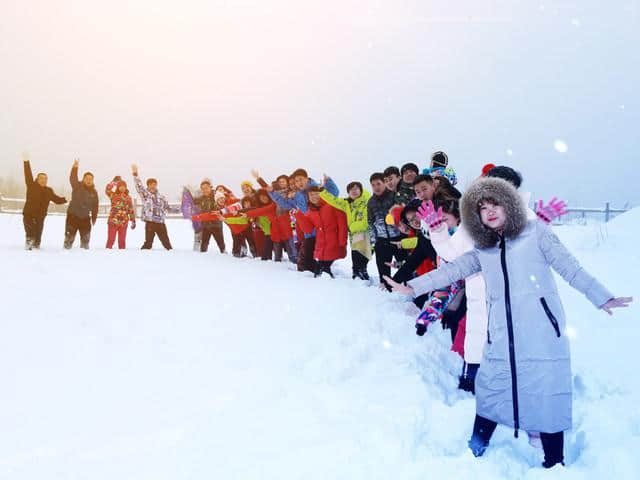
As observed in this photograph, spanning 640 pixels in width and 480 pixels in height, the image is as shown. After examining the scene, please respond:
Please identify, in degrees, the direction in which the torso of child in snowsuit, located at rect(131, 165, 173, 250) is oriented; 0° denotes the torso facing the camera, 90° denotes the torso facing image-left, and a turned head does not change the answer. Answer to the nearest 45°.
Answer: approximately 0°

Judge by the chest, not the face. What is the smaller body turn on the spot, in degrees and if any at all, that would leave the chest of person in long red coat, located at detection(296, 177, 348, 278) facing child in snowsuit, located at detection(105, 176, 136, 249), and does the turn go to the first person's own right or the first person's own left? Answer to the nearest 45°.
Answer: approximately 90° to the first person's own right

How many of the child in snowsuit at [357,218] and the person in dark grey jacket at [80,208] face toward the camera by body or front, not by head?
2

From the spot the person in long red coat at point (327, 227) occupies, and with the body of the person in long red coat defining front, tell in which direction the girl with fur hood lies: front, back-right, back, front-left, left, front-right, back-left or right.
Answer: front-left

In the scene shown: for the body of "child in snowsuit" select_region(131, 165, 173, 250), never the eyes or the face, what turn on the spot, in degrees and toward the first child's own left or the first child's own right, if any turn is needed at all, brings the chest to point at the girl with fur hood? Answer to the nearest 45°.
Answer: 0° — they already face them

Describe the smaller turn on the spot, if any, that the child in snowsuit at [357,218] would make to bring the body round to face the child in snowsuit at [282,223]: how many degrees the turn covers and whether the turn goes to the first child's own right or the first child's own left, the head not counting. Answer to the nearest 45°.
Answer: approximately 135° to the first child's own right

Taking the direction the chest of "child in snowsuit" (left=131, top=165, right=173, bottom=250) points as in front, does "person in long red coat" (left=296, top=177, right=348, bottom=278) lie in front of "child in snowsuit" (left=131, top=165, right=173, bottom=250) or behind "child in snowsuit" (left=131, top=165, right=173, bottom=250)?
in front

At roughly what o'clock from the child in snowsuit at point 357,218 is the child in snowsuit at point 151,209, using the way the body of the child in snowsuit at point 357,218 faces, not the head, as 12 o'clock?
the child in snowsuit at point 151,209 is roughly at 4 o'clock from the child in snowsuit at point 357,218.

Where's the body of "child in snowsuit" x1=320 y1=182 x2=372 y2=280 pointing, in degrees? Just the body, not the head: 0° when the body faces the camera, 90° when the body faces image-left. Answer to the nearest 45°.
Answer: approximately 0°
